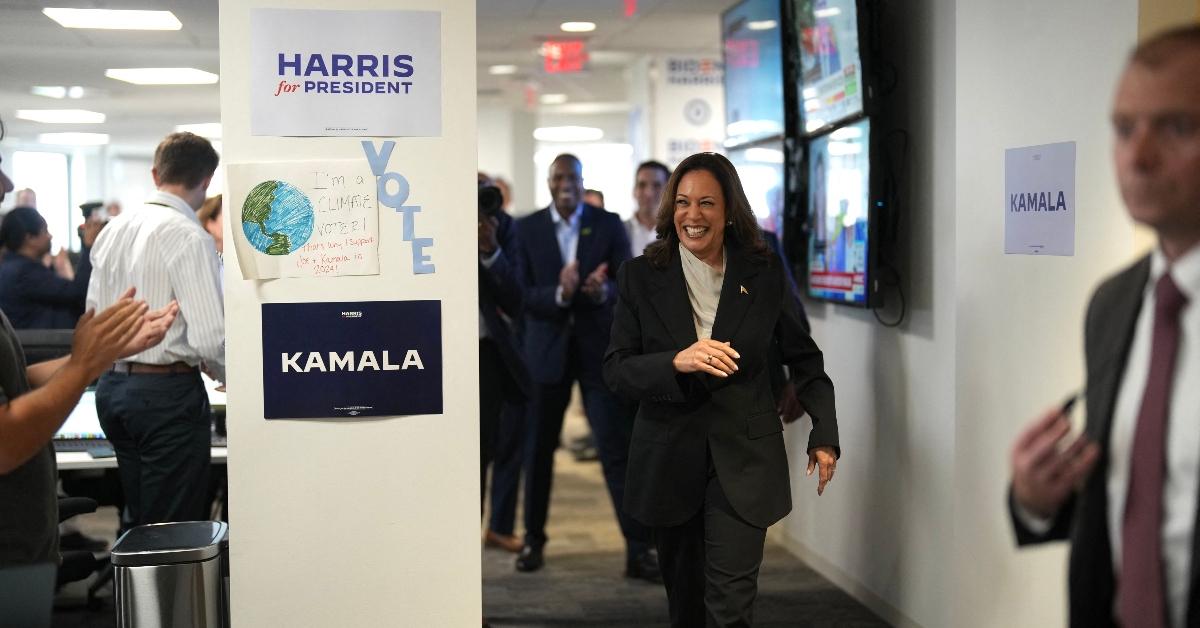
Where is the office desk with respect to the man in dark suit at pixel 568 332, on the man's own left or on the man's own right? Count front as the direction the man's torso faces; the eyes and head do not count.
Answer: on the man's own right

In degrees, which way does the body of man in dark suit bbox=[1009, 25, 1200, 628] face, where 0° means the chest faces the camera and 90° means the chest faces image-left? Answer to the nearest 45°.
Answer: approximately 45°

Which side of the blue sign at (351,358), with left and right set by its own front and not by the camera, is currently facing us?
front

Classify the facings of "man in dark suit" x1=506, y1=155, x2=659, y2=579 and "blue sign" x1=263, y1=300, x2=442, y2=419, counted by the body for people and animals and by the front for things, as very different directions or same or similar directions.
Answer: same or similar directions

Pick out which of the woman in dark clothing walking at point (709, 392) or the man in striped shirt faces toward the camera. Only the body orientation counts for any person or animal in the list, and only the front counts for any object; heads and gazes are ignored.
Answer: the woman in dark clothing walking

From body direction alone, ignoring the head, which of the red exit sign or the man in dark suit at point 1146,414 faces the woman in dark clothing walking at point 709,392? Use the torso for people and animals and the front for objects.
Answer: the red exit sign

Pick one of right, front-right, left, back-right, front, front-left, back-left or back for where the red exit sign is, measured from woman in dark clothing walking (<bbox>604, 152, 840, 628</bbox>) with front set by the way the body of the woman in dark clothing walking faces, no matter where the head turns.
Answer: back

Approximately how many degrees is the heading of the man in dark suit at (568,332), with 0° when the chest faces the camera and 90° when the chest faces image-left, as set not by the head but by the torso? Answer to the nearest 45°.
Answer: approximately 0°

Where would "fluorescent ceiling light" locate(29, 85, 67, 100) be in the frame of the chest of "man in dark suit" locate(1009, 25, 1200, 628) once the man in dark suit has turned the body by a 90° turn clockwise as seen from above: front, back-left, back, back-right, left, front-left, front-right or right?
front

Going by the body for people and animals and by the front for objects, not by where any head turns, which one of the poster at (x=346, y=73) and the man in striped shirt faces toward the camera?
the poster

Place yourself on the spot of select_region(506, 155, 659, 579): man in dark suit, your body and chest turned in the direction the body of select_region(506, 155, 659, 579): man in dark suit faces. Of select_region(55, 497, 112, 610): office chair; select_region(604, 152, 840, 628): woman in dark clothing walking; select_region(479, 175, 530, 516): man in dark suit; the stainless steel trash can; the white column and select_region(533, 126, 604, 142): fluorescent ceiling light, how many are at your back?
1

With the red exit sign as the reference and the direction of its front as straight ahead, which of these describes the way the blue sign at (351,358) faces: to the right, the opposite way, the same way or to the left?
the same way

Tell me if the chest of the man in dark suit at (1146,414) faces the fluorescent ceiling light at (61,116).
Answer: no

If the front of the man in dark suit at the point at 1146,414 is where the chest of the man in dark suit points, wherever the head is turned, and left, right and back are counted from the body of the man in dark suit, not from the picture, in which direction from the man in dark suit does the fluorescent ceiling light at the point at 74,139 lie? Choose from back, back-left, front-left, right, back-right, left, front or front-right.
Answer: right

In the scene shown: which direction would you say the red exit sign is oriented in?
toward the camera

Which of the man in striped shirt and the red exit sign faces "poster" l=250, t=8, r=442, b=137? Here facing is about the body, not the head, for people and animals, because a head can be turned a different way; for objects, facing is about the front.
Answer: the red exit sign

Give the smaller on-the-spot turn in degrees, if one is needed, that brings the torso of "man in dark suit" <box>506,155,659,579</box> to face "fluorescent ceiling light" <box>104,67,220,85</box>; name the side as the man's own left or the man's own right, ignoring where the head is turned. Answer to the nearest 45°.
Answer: approximately 135° to the man's own right

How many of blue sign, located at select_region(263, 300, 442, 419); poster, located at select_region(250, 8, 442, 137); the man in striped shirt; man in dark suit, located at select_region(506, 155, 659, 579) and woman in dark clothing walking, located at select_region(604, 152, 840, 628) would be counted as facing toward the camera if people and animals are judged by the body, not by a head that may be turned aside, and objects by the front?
4

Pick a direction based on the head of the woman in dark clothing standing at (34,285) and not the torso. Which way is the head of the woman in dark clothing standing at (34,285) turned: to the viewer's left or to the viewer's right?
to the viewer's right
